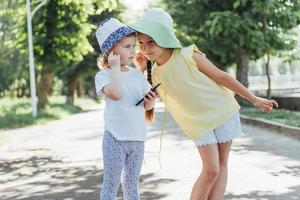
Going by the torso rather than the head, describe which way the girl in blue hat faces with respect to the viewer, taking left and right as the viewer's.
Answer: facing the viewer and to the right of the viewer

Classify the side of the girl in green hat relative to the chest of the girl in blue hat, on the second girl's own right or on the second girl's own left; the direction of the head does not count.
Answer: on the second girl's own left

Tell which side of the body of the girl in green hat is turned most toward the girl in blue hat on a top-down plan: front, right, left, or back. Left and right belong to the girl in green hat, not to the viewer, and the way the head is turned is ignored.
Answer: front

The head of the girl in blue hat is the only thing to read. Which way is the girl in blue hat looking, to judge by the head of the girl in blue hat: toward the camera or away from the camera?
toward the camera

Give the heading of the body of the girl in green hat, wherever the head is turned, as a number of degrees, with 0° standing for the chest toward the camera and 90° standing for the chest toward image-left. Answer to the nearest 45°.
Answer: approximately 45°

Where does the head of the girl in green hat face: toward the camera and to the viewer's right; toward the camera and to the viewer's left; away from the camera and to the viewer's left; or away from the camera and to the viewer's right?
toward the camera and to the viewer's left

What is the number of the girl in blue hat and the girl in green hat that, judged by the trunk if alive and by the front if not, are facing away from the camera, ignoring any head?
0
